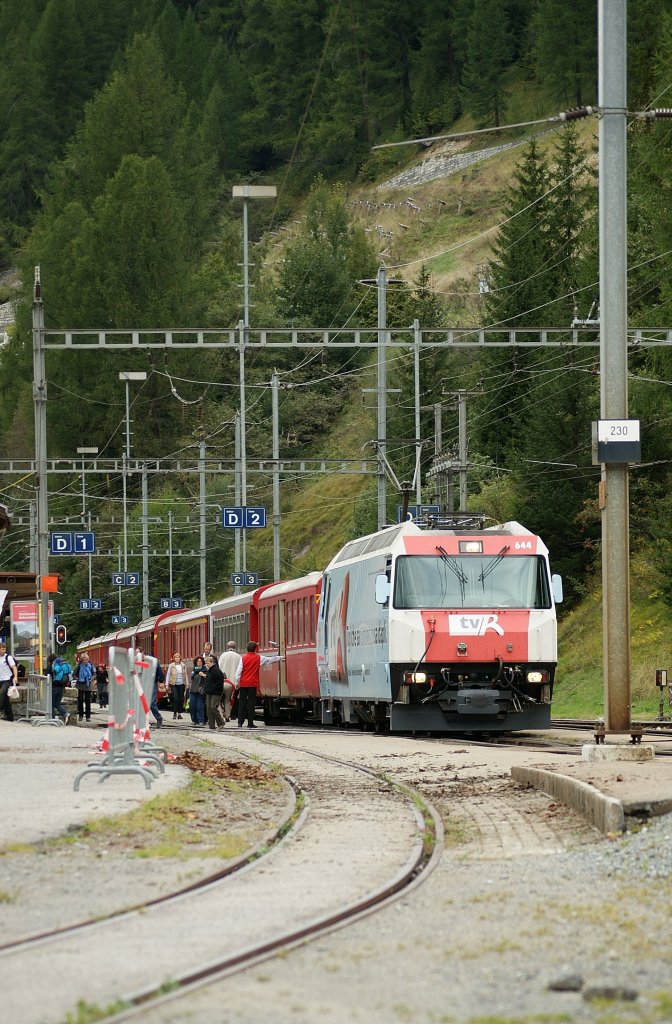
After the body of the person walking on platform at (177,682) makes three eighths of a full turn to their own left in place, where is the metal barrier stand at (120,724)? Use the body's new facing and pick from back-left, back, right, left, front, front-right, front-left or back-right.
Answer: back-right

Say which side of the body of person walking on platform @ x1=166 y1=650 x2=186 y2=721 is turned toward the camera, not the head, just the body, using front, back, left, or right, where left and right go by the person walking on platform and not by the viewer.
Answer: front

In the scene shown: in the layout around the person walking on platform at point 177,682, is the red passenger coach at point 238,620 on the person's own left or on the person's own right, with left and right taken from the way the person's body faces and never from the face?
on the person's own left

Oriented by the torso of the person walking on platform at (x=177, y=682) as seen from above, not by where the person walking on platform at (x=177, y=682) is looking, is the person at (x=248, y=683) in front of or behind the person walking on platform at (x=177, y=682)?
in front

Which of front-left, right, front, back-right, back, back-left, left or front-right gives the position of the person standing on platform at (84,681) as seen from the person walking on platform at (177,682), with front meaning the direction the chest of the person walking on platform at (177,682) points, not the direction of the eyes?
right
